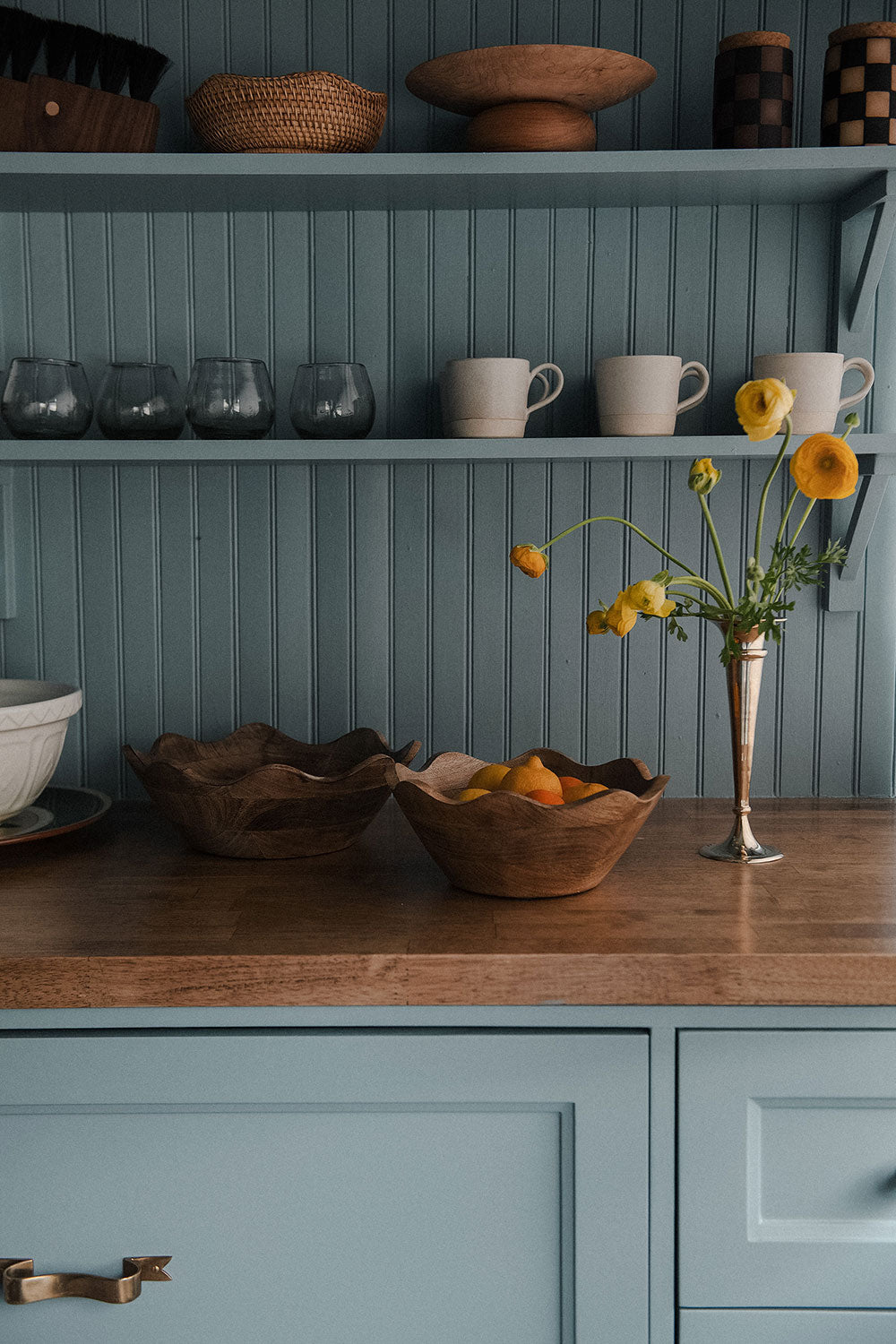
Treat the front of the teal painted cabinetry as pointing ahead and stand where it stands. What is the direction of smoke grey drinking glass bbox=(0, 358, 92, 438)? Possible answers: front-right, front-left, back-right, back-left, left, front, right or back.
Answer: back-right

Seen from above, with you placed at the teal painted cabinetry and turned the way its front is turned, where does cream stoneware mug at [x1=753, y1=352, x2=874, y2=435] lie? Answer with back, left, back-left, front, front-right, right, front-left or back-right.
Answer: back-left

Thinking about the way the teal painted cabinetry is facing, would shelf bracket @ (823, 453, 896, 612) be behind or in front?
behind

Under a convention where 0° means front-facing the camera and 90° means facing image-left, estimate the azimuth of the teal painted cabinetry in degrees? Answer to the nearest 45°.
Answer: approximately 0°

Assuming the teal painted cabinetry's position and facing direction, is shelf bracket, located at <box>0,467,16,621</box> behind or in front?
behind

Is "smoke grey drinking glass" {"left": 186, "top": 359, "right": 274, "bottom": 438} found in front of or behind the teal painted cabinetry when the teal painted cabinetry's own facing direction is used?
behind
